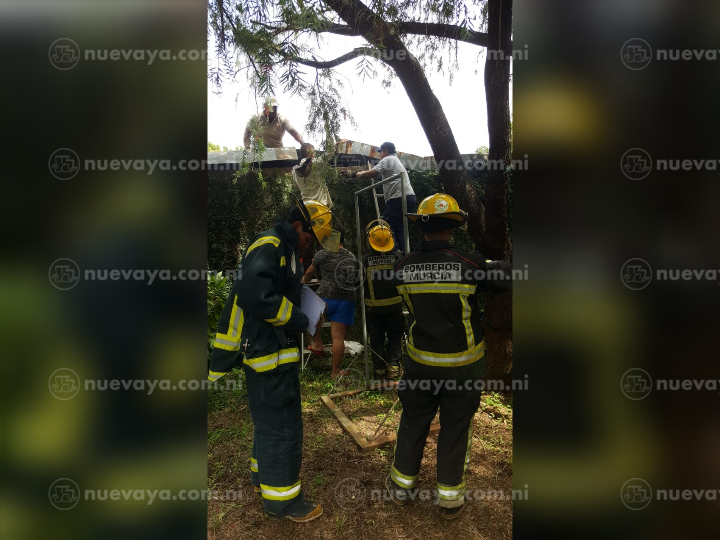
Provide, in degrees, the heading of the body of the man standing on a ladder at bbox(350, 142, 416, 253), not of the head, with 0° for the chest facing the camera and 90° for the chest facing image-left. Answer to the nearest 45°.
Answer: approximately 90°

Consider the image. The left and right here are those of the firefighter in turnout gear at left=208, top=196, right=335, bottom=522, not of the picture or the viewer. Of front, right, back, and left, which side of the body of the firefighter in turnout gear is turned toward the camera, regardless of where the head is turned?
right

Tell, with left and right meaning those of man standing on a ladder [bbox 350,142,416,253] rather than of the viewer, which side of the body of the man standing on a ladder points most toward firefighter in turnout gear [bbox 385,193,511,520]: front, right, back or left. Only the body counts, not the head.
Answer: left

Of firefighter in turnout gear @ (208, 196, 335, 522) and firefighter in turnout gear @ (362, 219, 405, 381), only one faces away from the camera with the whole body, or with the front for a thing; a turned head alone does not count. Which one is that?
firefighter in turnout gear @ (362, 219, 405, 381)

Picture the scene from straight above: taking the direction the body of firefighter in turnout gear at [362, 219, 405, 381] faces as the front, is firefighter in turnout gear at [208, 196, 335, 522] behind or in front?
behind

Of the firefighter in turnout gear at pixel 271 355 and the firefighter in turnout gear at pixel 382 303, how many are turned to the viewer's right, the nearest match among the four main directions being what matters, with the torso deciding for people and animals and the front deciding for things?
1

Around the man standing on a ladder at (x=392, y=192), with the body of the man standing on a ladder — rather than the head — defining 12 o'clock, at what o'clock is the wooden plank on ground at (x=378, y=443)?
The wooden plank on ground is roughly at 9 o'clock from the man standing on a ladder.

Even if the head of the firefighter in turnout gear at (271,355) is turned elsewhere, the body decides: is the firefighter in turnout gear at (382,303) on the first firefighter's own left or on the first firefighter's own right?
on the first firefighter's own left

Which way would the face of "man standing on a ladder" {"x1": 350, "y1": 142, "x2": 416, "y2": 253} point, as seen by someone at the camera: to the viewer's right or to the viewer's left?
to the viewer's left

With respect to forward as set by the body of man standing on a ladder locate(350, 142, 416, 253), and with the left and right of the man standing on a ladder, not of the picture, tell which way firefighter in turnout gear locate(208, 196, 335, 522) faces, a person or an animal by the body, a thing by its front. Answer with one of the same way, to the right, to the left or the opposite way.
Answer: the opposite way

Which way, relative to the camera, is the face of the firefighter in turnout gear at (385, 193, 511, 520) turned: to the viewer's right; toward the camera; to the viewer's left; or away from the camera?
away from the camera

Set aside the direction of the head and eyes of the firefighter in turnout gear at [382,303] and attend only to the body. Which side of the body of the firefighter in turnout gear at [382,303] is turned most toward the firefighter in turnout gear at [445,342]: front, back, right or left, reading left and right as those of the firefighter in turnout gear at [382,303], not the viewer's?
back
